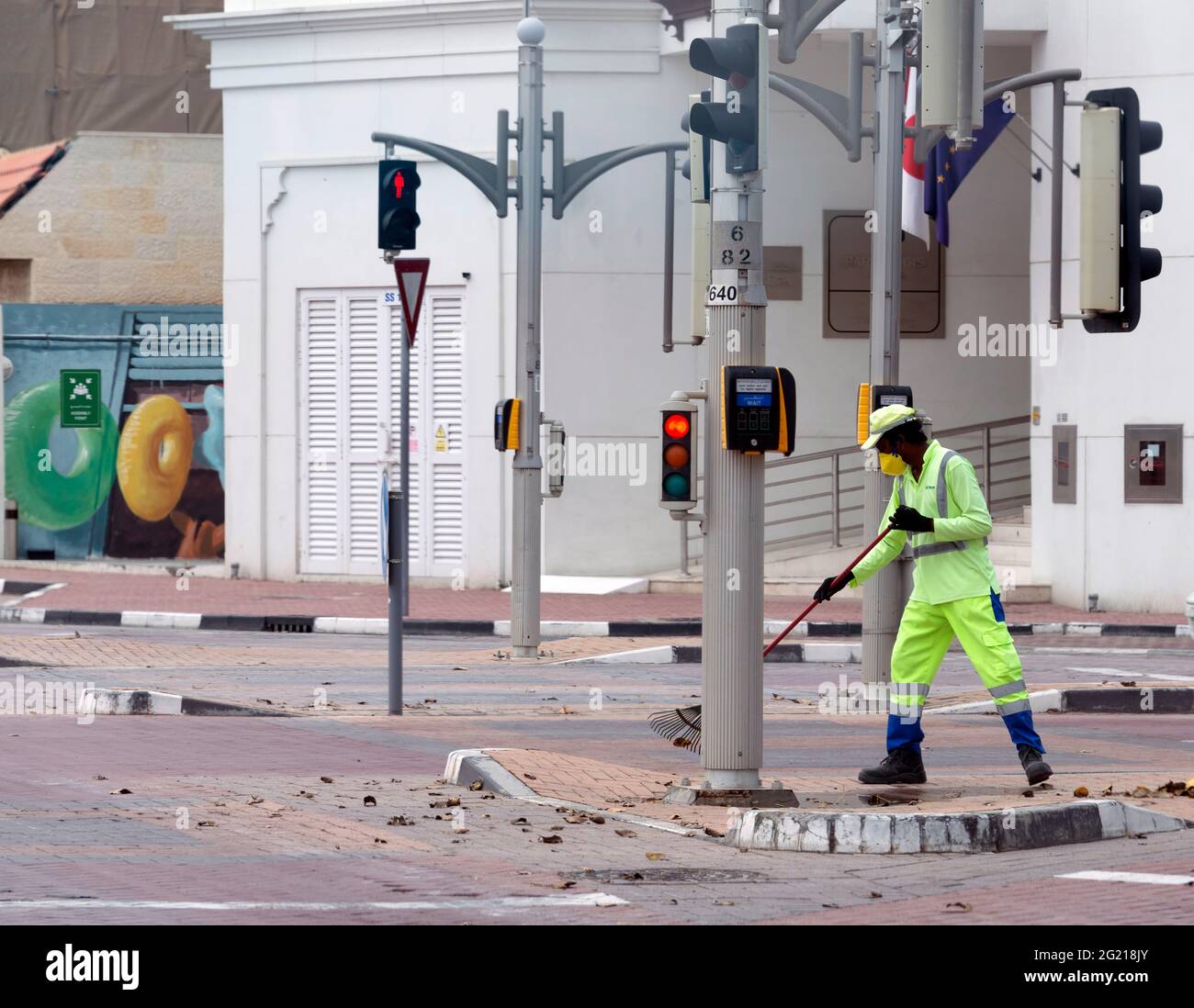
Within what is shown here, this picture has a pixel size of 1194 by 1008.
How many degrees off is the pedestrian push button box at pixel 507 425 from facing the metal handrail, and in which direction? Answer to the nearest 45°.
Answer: approximately 180°

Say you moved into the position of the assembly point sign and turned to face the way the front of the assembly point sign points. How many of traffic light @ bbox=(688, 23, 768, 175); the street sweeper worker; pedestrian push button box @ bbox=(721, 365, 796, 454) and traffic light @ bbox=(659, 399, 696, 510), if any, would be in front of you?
4

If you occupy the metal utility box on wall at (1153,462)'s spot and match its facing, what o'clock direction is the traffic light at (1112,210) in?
The traffic light is roughly at 12 o'clock from the metal utility box on wall.

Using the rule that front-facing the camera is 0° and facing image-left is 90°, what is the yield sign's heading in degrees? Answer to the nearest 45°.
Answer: approximately 315°

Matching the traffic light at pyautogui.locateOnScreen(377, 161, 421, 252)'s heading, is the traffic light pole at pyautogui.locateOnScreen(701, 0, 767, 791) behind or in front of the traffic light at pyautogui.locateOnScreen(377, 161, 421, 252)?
in front

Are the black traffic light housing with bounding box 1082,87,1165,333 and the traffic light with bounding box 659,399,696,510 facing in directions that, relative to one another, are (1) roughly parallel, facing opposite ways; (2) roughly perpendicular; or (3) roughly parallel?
roughly perpendicular

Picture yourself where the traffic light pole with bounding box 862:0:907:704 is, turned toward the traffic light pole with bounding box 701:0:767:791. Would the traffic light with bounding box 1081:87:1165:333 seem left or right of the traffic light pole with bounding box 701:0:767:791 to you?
left

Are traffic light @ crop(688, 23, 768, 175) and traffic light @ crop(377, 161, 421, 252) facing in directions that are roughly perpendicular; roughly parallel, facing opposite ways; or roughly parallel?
roughly perpendicular

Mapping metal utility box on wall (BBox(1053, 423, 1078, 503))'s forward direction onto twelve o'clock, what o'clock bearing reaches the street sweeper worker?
The street sweeper worker is roughly at 12 o'clock from the metal utility box on wall.

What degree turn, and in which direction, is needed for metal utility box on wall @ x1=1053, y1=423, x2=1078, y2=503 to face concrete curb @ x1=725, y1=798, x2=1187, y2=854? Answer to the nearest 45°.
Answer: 0° — it already faces it

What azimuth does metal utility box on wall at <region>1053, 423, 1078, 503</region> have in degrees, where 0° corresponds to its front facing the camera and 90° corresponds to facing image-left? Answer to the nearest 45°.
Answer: approximately 0°

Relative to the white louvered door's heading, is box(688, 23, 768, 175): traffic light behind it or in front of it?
in front
